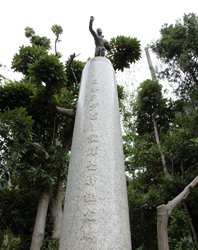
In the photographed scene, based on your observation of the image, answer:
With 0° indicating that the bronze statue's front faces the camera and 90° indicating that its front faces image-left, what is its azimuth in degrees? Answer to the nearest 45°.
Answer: approximately 0°
